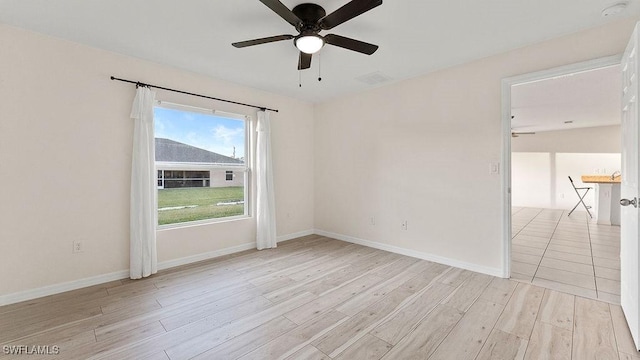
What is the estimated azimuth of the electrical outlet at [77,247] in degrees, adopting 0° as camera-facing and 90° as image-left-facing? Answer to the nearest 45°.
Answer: approximately 0°

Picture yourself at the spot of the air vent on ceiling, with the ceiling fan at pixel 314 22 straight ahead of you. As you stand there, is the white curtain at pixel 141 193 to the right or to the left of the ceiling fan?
right

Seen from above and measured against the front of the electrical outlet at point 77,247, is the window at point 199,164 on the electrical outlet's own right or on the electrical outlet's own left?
on the electrical outlet's own left

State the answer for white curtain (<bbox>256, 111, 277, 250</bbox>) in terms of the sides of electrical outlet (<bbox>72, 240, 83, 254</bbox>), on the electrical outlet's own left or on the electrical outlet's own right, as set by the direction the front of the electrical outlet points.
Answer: on the electrical outlet's own left

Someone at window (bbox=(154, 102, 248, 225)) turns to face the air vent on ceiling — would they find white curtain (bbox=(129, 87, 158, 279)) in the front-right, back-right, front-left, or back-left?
back-right

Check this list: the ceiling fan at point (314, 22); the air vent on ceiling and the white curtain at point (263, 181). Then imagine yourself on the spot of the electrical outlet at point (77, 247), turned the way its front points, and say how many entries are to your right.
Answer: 0

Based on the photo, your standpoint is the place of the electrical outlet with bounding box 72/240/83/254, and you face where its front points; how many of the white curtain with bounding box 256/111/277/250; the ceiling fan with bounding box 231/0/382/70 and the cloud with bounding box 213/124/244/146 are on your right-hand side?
0

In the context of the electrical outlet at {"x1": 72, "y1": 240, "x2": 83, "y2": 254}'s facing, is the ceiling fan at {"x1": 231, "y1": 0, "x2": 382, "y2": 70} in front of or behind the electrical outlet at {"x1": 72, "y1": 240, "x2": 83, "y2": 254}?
in front

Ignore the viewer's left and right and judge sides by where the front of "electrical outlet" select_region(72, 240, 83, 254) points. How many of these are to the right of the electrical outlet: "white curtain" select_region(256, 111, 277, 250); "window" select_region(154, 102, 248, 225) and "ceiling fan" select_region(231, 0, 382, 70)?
0

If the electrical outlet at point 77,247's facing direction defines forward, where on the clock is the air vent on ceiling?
The air vent on ceiling is roughly at 10 o'clock from the electrical outlet.

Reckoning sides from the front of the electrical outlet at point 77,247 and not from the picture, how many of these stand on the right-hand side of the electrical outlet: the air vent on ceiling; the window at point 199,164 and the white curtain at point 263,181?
0
